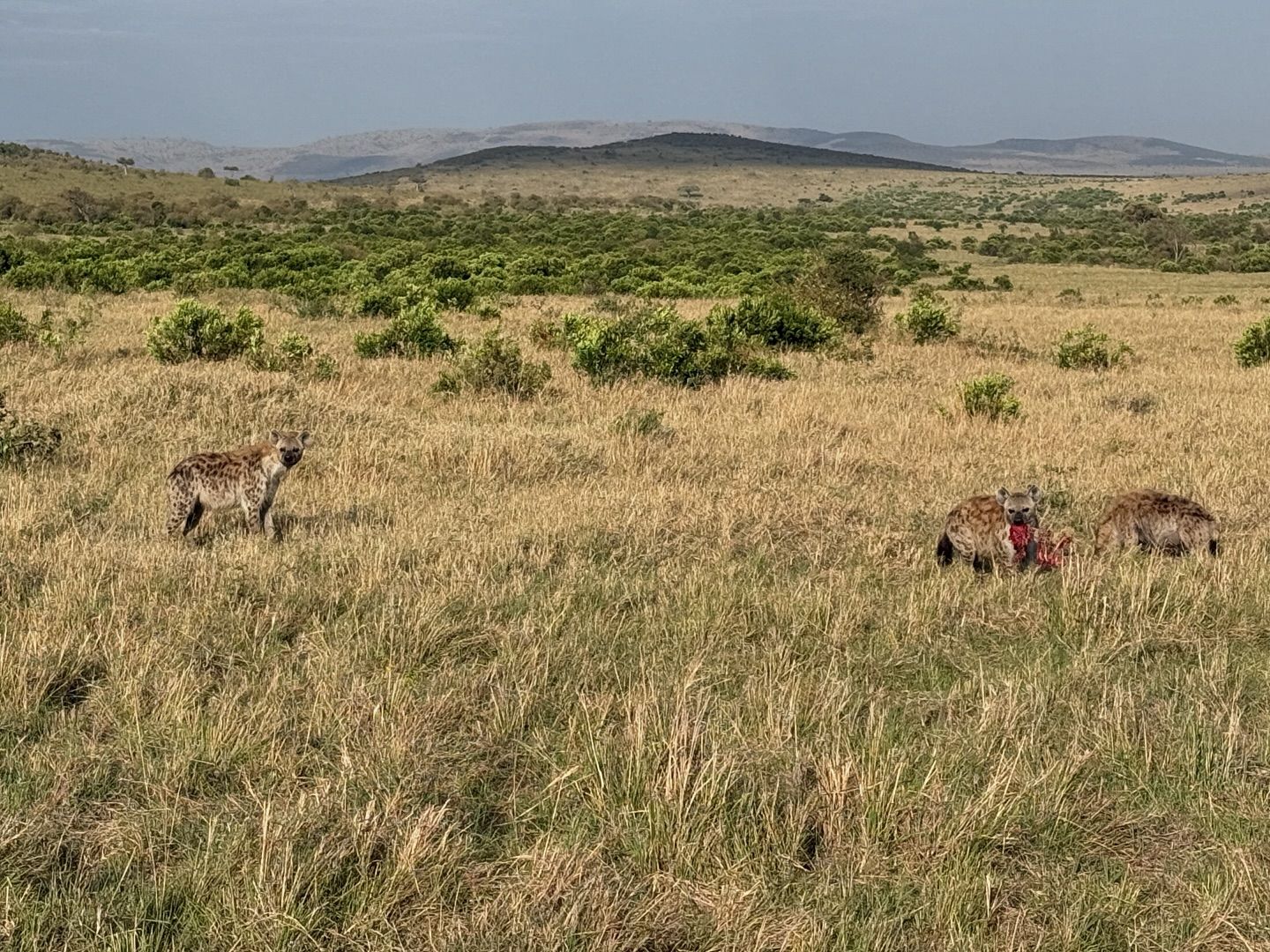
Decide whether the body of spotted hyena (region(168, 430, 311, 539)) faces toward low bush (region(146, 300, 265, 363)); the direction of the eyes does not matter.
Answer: no

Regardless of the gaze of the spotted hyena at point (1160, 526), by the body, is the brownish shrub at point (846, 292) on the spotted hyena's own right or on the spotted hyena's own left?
on the spotted hyena's own right

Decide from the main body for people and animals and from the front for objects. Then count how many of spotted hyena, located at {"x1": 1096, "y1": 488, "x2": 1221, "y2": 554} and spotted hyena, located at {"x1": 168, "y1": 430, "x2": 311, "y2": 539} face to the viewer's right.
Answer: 1

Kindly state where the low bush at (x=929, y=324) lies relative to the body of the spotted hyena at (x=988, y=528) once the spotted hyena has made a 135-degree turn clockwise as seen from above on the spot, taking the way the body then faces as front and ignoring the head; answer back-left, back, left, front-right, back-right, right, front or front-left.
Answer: right

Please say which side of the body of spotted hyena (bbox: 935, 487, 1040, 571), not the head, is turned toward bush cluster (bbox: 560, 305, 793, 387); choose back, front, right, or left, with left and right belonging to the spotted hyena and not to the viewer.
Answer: back

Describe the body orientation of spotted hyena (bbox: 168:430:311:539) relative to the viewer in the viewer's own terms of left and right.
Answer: facing to the right of the viewer

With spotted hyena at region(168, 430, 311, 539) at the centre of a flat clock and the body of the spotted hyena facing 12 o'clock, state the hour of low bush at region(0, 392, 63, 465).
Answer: The low bush is roughly at 8 o'clock from the spotted hyena.

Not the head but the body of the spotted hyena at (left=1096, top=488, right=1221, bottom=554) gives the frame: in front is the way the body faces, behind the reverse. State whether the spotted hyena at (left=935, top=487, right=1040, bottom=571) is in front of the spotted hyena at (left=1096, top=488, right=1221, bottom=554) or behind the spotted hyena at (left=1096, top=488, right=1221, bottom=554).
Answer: in front

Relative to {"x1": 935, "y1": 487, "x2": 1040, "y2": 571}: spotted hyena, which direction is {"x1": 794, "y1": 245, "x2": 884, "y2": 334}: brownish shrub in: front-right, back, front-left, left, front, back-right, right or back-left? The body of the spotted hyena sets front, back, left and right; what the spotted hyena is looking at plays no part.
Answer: back-left

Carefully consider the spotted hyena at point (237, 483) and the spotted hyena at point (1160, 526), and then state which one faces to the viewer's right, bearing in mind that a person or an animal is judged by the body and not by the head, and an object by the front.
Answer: the spotted hyena at point (237, 483)

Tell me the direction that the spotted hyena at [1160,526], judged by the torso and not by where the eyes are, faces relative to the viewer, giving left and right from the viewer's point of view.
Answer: facing to the left of the viewer

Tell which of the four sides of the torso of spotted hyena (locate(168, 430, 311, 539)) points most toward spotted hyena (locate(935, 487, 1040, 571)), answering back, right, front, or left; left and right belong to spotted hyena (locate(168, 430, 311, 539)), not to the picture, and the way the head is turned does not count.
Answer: front

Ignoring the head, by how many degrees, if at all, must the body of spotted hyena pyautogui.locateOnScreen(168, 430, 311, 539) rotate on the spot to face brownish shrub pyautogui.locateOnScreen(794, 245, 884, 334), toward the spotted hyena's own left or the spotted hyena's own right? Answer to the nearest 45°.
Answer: approximately 45° to the spotted hyena's own left

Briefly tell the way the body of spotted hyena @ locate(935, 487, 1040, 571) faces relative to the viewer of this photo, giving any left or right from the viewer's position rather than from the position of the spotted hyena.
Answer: facing the viewer and to the right of the viewer

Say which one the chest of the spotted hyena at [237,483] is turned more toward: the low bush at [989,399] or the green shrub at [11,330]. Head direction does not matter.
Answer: the low bush
